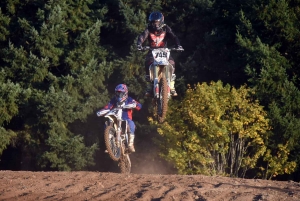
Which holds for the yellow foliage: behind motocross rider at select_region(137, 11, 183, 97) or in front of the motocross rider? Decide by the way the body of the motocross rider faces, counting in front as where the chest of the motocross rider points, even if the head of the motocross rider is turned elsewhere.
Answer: behind

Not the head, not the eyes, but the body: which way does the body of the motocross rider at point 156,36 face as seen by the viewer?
toward the camera

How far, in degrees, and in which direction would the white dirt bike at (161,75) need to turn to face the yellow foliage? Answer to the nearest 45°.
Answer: approximately 180°

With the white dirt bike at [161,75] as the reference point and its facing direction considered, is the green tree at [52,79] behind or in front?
behind

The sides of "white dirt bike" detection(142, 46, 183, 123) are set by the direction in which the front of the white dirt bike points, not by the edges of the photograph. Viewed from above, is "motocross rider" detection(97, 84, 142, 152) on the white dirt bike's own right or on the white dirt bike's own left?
on the white dirt bike's own right

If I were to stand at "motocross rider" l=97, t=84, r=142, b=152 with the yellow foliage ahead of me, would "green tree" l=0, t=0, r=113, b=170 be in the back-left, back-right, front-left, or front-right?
front-left

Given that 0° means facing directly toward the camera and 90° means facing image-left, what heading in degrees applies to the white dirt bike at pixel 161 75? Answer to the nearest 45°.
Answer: approximately 0°

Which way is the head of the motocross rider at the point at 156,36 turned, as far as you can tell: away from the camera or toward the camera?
toward the camera
